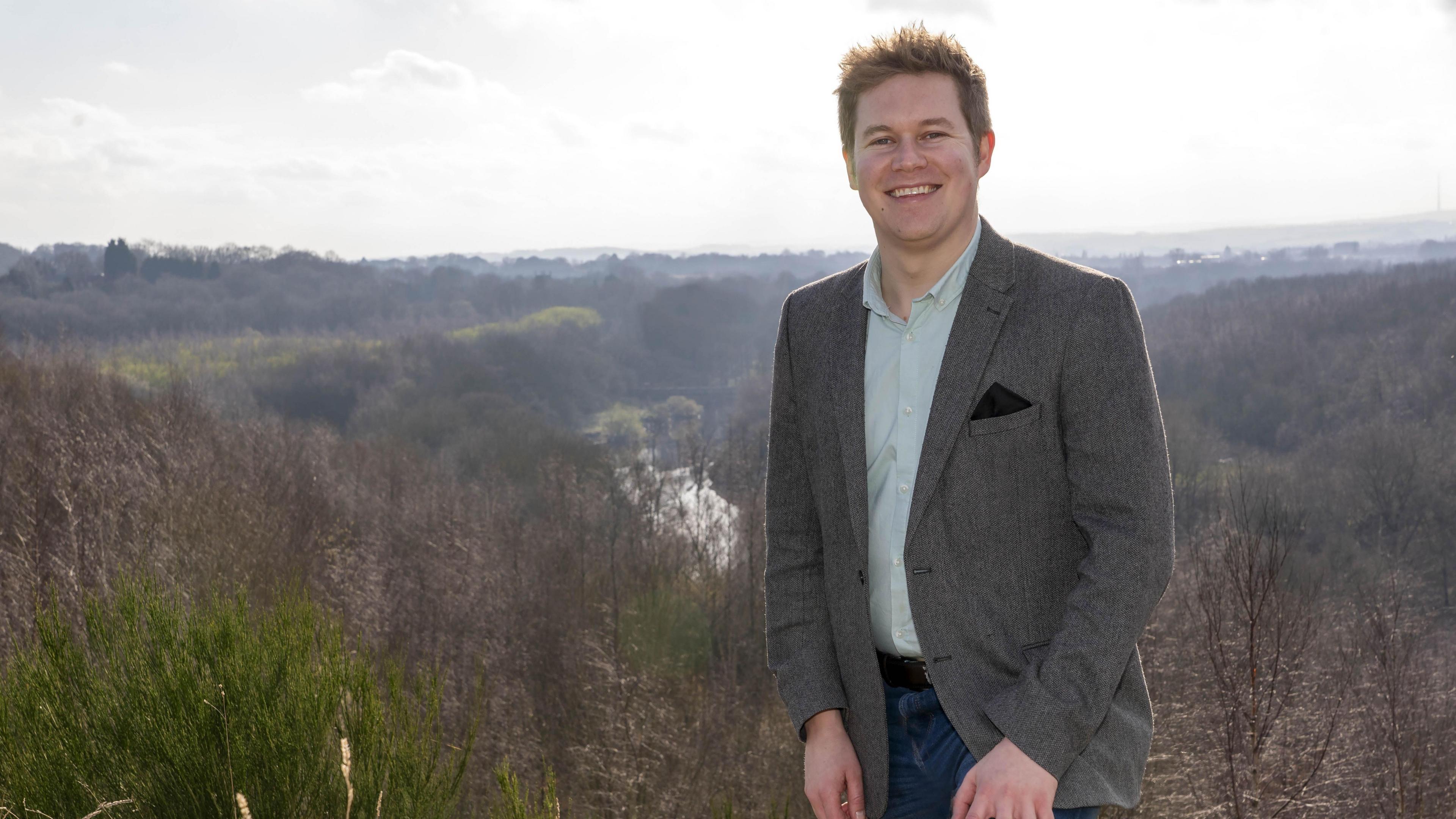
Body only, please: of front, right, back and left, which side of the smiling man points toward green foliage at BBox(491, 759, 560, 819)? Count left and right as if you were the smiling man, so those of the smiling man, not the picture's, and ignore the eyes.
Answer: right

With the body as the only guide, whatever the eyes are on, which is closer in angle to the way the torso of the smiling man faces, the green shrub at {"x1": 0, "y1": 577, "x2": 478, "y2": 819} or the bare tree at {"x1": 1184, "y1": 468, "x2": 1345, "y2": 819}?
the green shrub

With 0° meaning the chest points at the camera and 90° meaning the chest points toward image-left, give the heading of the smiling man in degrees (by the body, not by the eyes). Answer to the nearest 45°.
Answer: approximately 45°

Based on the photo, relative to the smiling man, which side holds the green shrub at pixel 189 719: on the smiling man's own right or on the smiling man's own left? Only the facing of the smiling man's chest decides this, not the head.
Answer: on the smiling man's own right

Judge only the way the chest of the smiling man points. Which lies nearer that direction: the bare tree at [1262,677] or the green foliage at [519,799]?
the green foliage

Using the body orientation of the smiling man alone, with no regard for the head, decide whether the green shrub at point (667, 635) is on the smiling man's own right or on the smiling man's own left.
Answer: on the smiling man's own right
